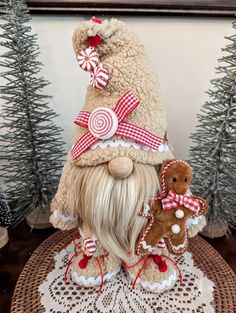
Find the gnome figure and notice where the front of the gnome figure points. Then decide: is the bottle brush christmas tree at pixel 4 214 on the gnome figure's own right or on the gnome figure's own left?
on the gnome figure's own right

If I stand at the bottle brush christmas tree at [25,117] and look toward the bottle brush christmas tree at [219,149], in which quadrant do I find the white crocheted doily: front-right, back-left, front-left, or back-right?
front-right

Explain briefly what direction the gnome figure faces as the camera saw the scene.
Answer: facing the viewer
